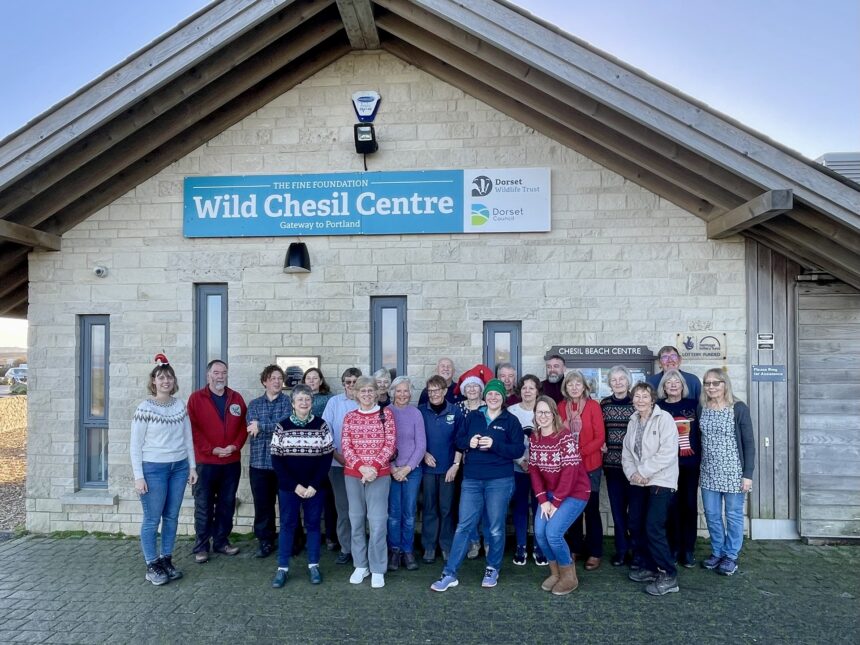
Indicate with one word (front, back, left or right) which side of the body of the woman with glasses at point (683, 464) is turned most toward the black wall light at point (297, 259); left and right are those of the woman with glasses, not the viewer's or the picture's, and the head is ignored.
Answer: right

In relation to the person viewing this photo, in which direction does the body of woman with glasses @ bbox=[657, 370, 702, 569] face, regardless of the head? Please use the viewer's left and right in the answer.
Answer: facing the viewer

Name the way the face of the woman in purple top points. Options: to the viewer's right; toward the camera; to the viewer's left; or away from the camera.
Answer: toward the camera

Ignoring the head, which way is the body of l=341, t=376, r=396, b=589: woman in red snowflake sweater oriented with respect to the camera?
toward the camera

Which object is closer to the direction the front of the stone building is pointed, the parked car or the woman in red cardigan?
the woman in red cardigan

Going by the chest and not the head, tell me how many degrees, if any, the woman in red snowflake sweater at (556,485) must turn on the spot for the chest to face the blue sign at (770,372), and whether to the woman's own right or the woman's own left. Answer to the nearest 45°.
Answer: approximately 180°

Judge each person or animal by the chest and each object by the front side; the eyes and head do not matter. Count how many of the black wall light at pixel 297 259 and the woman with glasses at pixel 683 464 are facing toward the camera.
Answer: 2

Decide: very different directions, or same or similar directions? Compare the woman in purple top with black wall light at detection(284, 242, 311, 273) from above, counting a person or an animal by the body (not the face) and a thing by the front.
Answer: same or similar directions

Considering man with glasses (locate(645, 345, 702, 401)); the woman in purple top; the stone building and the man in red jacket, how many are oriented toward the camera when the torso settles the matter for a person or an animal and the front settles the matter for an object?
4

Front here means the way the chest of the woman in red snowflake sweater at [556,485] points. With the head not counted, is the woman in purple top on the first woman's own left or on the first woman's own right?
on the first woman's own right

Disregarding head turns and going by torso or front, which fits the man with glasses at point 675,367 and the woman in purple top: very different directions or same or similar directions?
same or similar directions

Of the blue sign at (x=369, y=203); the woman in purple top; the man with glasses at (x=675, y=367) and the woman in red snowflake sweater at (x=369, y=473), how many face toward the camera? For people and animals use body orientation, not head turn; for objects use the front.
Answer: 4

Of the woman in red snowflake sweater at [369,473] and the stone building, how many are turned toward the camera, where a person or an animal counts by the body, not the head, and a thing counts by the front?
2

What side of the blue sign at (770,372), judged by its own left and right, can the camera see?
front

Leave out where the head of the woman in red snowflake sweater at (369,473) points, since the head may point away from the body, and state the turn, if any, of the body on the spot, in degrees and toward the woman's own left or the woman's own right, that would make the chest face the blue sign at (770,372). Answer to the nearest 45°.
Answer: approximately 90° to the woman's own left

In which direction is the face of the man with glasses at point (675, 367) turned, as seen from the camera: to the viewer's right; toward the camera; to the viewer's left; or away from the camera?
toward the camera
